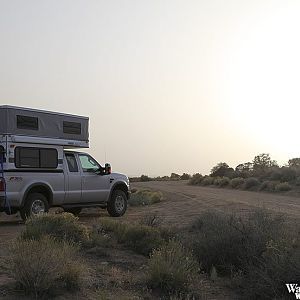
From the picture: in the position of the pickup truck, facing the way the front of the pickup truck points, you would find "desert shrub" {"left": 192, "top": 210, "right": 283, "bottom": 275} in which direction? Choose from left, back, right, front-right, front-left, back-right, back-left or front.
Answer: right

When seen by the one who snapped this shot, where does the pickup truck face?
facing away from the viewer and to the right of the viewer
